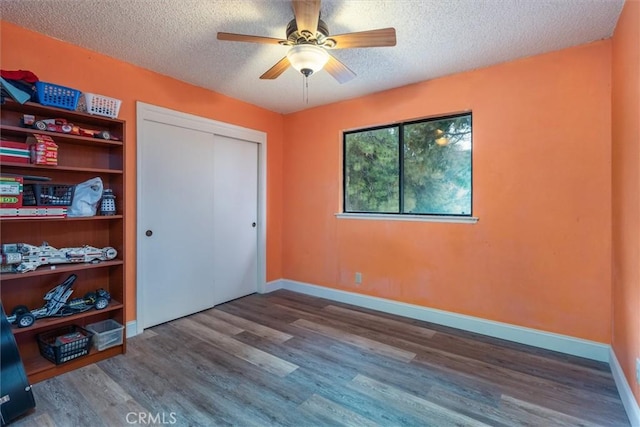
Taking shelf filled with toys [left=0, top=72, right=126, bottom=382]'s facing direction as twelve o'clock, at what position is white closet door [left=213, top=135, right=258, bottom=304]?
The white closet door is roughly at 10 o'clock from the shelf filled with toys.

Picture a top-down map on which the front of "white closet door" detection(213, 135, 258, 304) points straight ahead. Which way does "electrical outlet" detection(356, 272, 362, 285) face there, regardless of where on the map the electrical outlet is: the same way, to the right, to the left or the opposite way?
to the right

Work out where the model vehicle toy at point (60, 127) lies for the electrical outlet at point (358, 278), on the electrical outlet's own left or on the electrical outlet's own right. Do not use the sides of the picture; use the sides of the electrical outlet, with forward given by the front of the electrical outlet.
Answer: on the electrical outlet's own right

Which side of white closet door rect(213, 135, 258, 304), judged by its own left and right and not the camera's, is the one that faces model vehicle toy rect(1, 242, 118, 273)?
right

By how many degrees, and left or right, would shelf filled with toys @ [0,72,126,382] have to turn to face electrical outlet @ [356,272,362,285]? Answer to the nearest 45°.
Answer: approximately 45° to its left

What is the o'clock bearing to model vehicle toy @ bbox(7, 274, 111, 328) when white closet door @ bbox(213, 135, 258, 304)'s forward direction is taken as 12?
The model vehicle toy is roughly at 3 o'clock from the white closet door.

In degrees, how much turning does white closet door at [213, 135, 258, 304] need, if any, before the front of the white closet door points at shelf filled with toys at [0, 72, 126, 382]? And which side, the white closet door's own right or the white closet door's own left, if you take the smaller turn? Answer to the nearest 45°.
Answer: approximately 90° to the white closet door's own right

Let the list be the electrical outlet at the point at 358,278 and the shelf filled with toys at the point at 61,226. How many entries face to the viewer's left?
0

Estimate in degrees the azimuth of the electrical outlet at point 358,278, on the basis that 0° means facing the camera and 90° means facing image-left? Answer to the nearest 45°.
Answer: approximately 0°

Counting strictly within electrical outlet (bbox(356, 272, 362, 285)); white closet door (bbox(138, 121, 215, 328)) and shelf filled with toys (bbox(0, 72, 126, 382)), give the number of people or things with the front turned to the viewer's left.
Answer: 0

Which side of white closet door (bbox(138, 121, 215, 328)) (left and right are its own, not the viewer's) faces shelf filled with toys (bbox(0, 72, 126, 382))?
right

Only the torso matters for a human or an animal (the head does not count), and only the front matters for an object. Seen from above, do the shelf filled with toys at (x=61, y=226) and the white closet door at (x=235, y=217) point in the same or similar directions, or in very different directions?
same or similar directions

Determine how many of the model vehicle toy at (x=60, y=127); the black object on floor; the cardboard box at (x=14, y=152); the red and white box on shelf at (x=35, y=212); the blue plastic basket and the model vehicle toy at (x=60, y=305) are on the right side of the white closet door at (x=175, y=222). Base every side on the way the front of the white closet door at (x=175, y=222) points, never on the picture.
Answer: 6

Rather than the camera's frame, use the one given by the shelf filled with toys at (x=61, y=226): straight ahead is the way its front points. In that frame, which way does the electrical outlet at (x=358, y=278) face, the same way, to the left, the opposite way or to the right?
to the right

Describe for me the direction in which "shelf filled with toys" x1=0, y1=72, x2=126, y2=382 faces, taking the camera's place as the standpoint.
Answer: facing the viewer and to the right of the viewer

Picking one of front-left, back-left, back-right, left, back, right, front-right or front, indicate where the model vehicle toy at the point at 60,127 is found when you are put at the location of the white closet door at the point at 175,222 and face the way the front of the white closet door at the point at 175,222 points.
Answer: right

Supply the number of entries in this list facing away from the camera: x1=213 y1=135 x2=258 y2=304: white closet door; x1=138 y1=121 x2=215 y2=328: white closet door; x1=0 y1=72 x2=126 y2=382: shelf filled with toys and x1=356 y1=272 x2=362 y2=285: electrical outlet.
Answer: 0
